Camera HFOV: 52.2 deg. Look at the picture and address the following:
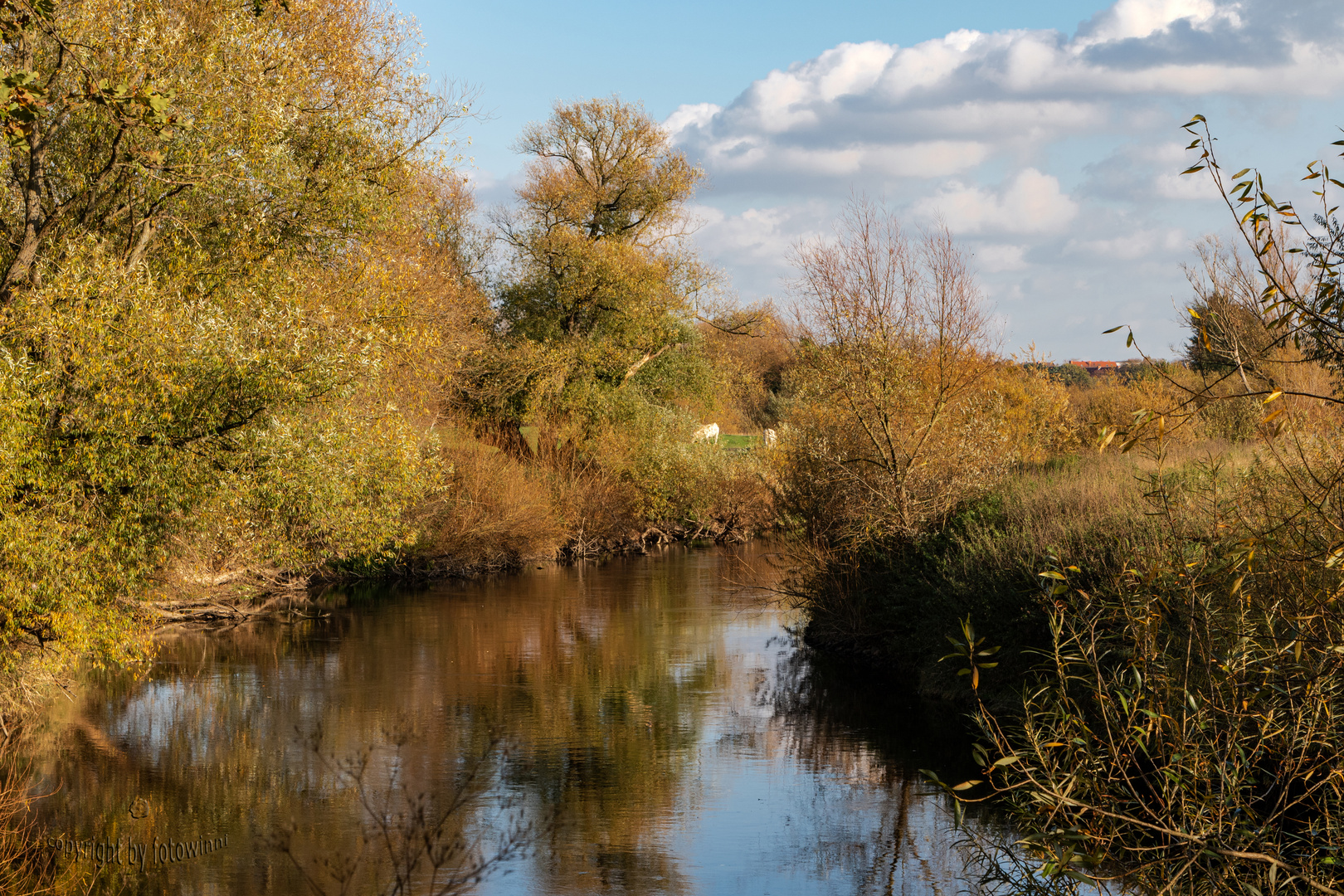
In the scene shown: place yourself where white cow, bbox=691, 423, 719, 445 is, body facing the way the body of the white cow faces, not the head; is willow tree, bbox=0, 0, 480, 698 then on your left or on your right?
on your left

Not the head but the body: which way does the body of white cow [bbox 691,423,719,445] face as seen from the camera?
to the viewer's left

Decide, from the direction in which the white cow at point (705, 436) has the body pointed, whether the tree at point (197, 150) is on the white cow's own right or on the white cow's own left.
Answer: on the white cow's own left
